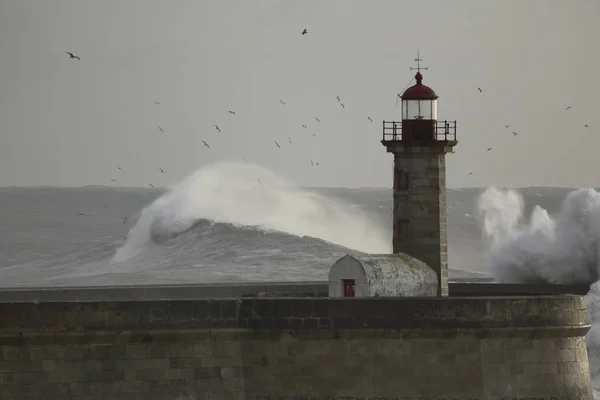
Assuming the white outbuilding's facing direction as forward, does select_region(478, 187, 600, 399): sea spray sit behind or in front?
behind

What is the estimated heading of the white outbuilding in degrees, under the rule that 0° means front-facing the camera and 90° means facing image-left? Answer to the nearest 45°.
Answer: approximately 45°

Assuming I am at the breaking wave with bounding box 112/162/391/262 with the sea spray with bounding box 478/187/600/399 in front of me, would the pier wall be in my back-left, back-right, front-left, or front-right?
front-right

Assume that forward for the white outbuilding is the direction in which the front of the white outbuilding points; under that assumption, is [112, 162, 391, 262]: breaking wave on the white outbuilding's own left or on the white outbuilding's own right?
on the white outbuilding's own right
